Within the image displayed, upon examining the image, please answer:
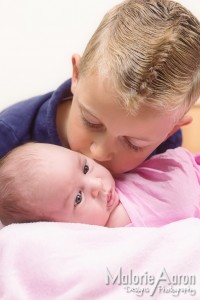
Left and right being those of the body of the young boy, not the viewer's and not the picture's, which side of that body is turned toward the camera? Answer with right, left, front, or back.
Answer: front
